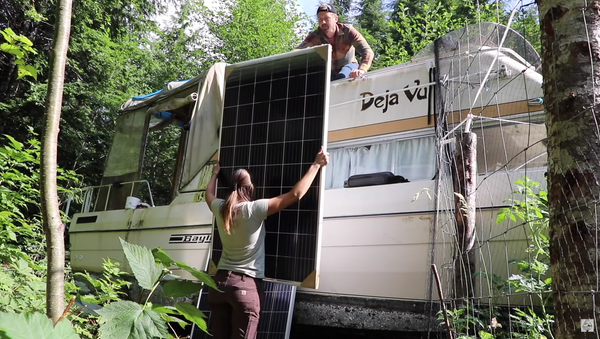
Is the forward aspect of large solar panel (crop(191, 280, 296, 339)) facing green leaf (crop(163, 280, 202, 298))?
yes

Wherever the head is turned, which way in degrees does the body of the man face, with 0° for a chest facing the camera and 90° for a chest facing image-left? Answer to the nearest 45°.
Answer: approximately 45°

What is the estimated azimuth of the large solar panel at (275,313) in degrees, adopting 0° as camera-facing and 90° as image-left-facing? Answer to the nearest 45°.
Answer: approximately 0°

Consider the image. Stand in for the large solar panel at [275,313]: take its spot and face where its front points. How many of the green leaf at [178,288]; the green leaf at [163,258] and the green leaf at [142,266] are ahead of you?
3

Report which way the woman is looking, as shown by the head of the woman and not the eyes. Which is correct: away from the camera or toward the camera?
away from the camera

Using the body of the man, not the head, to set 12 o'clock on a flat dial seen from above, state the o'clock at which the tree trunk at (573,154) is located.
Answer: The tree trunk is roughly at 10 o'clock from the man.
